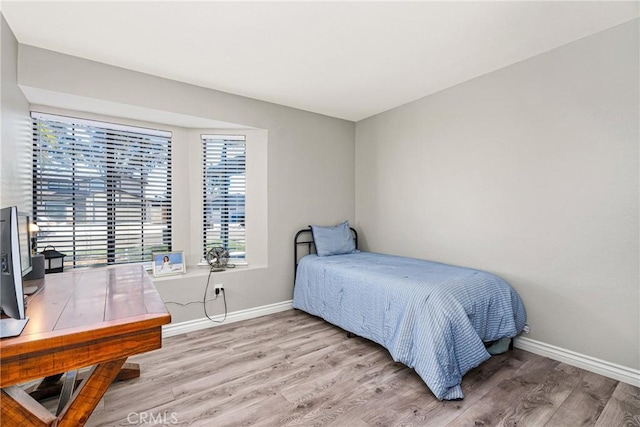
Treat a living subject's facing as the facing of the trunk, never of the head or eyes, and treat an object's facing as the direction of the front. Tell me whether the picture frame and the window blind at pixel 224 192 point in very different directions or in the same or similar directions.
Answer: same or similar directions

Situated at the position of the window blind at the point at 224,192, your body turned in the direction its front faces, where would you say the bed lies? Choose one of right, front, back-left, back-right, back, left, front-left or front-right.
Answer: front-left

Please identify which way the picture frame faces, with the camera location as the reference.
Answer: facing the viewer

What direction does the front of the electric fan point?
toward the camera

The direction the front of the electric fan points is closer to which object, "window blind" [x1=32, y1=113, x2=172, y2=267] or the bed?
the bed

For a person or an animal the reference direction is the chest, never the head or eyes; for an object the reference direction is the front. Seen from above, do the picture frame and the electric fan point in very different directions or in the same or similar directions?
same or similar directions

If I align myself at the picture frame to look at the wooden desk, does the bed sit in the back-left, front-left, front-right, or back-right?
front-left

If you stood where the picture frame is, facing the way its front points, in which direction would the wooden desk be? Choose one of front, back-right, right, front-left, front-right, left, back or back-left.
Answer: front

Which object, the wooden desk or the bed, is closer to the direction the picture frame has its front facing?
the wooden desk

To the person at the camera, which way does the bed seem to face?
facing the viewer and to the right of the viewer

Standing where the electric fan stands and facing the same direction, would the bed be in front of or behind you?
in front

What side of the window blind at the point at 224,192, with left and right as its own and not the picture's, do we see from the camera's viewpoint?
front

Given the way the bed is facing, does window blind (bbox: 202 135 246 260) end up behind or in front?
behind
